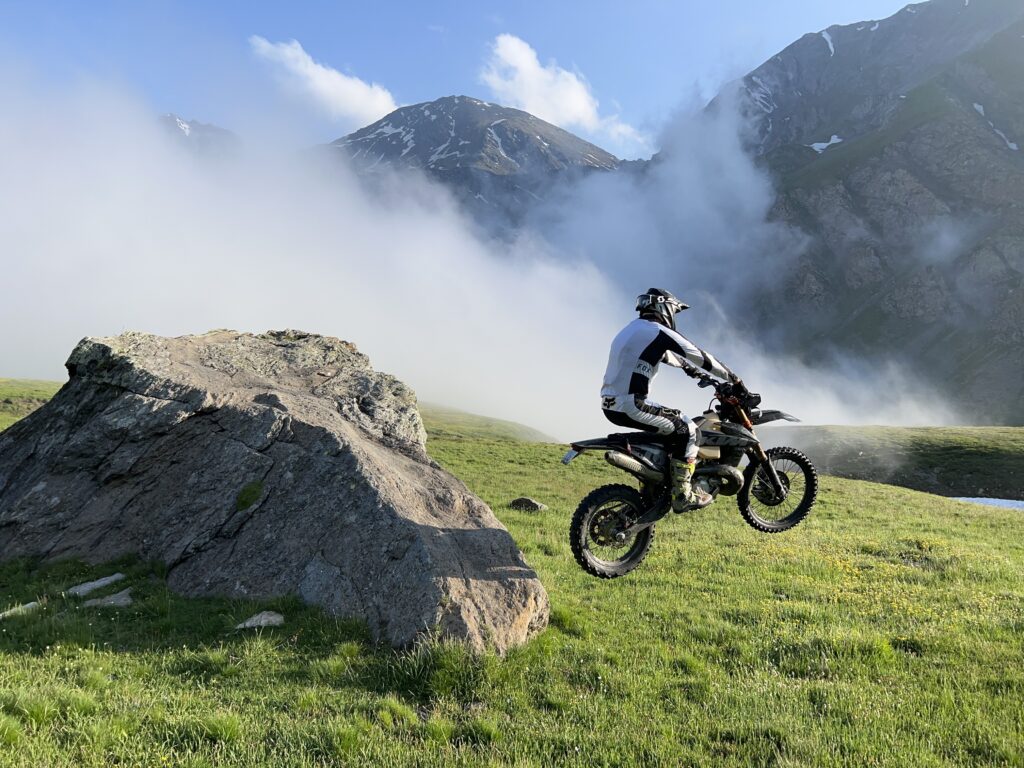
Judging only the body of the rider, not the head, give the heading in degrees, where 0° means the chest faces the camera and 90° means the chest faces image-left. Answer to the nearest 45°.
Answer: approximately 225°

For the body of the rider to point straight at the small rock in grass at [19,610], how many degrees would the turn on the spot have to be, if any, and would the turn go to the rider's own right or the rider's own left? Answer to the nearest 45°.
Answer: approximately 135° to the rider's own left

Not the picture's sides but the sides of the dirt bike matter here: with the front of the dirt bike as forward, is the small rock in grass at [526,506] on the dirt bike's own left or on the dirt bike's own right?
on the dirt bike's own left

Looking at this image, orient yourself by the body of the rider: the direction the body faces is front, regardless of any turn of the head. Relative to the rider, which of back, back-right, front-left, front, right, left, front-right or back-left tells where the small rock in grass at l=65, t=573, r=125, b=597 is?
back-left

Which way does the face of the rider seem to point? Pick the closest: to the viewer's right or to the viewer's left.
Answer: to the viewer's right

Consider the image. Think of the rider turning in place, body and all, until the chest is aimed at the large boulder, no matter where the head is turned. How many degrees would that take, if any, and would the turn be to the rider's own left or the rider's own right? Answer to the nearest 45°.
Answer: approximately 135° to the rider's own left

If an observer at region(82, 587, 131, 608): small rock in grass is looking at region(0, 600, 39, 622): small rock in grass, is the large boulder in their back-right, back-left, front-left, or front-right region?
back-right

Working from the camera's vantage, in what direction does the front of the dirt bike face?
facing away from the viewer and to the right of the viewer
